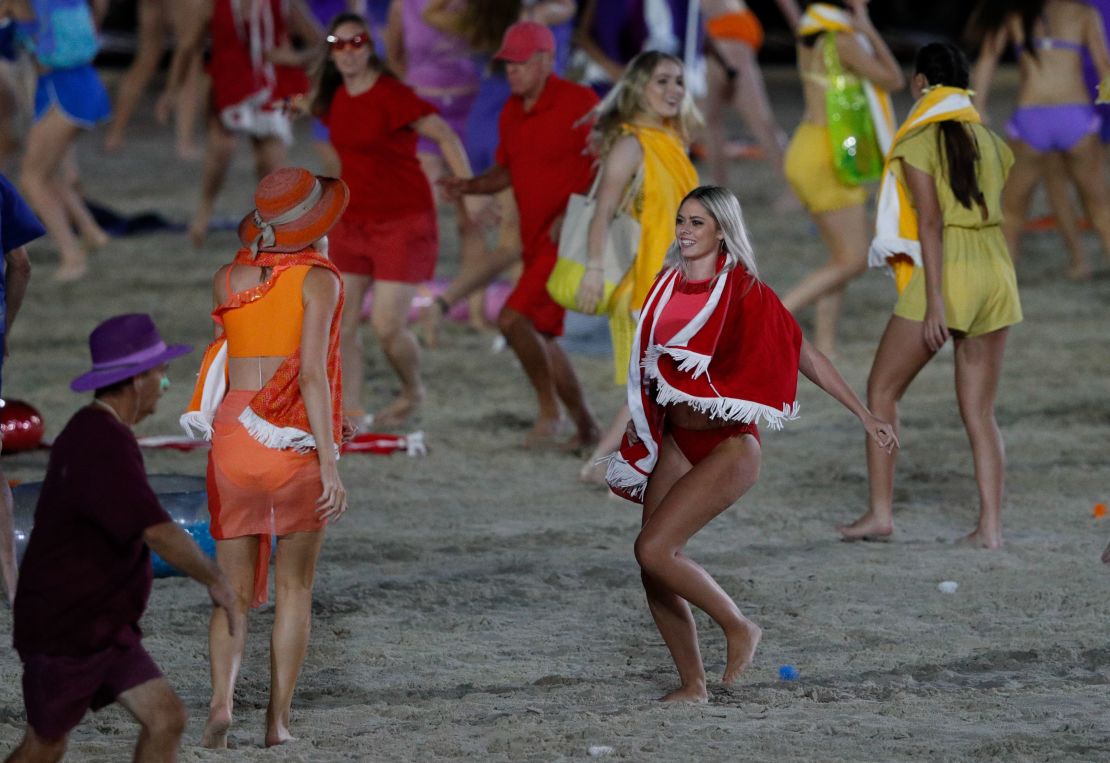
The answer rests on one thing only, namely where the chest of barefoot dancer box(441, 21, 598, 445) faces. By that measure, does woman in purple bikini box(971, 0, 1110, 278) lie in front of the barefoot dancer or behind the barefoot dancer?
behind

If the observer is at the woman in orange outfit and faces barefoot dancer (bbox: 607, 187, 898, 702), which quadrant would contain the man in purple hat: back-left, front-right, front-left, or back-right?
back-right

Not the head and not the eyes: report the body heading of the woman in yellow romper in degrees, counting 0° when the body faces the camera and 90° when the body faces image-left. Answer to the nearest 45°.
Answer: approximately 135°

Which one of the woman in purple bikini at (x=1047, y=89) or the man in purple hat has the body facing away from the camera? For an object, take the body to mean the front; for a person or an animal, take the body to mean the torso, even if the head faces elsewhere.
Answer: the woman in purple bikini

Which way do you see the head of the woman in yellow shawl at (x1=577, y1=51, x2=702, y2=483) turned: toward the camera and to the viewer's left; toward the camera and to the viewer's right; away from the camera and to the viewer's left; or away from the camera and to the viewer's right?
toward the camera and to the viewer's right

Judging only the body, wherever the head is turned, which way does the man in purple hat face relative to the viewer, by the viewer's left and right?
facing to the right of the viewer

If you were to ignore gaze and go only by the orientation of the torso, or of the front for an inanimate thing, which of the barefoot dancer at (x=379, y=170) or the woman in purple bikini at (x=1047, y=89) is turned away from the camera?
the woman in purple bikini

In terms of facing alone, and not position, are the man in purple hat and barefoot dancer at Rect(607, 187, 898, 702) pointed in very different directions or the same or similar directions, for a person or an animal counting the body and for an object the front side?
very different directions
